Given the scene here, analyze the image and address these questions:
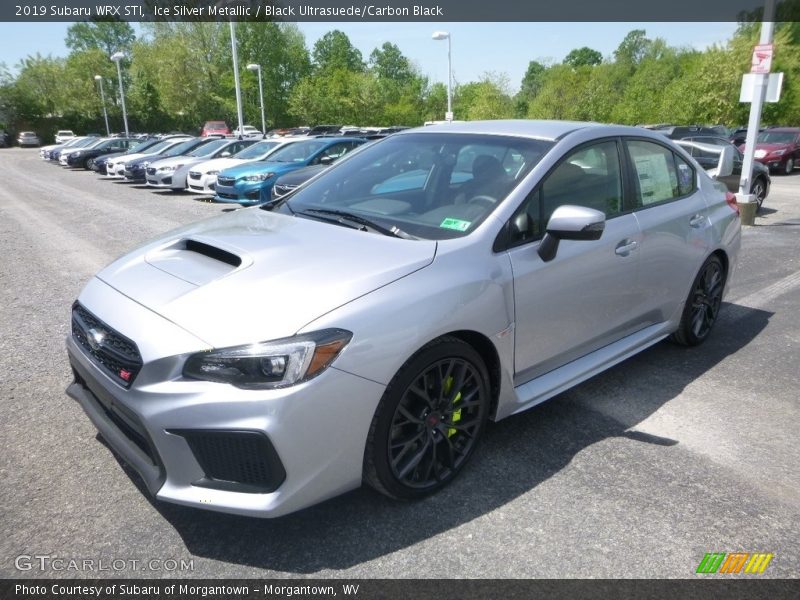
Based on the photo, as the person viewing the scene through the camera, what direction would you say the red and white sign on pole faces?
facing the viewer

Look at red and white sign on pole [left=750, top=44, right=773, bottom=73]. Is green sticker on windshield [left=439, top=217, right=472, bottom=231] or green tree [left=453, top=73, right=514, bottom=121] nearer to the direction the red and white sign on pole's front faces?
the green sticker on windshield

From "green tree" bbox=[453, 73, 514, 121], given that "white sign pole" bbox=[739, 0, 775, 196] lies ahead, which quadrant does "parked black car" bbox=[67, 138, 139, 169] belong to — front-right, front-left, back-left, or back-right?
front-right

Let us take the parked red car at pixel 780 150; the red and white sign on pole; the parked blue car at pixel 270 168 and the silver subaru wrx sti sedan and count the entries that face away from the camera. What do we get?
0

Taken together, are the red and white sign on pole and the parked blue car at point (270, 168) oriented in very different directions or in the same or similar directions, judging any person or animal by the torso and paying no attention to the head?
same or similar directions

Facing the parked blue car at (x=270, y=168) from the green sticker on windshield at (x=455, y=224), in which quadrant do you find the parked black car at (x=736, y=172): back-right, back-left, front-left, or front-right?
front-right

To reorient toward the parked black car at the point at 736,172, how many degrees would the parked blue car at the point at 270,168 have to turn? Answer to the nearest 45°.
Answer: approximately 135° to its left

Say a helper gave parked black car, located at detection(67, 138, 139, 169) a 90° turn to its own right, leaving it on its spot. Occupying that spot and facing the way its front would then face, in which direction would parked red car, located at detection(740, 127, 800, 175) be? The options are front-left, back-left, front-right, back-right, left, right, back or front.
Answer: back

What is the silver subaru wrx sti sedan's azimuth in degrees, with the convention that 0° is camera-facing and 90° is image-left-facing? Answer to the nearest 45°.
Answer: approximately 45°

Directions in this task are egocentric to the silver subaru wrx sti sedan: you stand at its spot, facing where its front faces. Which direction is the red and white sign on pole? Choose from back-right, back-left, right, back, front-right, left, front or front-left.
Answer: back

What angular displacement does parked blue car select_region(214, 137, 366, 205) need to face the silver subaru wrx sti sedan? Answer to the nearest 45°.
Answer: approximately 45° to its left

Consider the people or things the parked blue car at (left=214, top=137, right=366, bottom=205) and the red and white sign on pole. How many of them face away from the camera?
0

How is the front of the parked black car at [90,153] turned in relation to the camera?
facing the viewer and to the left of the viewer

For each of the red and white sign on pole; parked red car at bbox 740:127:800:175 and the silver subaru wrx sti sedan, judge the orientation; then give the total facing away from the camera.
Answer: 0

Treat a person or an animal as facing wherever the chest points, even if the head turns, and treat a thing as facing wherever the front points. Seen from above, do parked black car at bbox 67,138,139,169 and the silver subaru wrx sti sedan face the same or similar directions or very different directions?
same or similar directions

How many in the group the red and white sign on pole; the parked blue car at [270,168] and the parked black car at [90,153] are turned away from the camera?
0

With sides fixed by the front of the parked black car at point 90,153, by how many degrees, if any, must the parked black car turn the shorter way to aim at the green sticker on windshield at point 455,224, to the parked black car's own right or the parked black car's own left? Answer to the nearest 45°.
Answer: approximately 45° to the parked black car's own left
